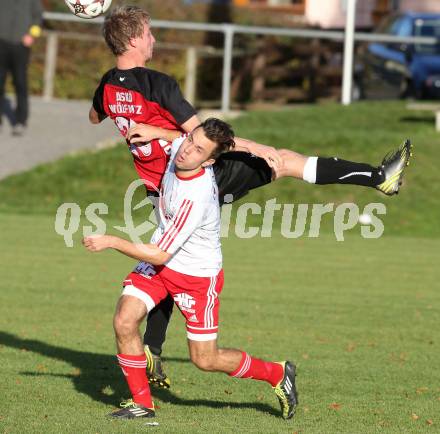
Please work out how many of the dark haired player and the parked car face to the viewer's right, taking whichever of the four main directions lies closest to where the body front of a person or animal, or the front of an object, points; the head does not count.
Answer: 0

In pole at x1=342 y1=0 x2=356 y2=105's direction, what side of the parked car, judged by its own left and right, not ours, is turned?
front

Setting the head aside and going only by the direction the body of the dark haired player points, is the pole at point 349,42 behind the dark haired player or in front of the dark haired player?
behind

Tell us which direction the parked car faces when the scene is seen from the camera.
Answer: facing the viewer and to the left of the viewer

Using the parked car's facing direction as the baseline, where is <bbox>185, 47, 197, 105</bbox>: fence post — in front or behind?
in front

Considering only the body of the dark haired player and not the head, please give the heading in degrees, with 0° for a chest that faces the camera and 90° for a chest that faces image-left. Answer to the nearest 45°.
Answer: approximately 45°

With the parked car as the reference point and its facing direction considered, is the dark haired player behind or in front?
in front
